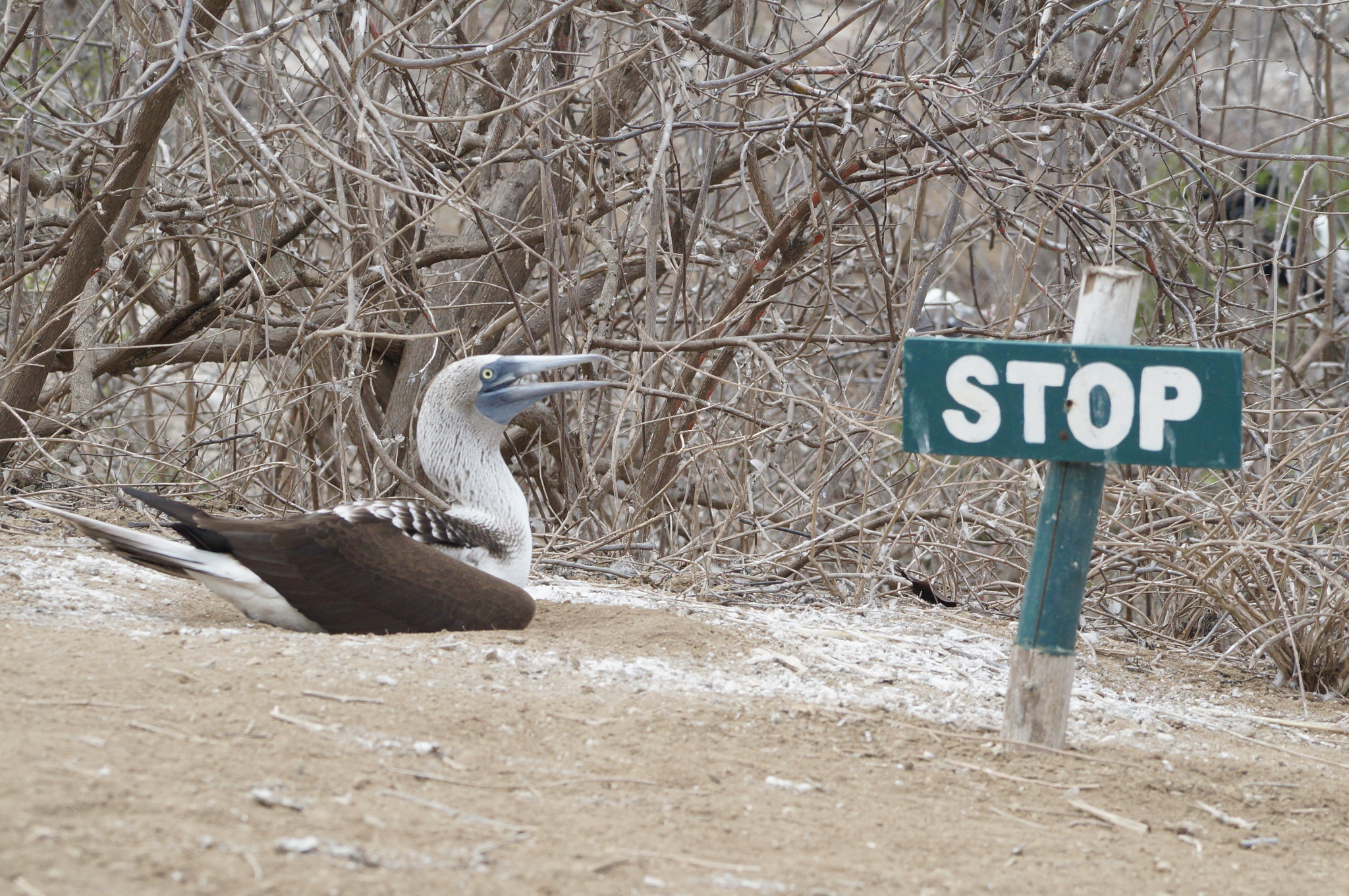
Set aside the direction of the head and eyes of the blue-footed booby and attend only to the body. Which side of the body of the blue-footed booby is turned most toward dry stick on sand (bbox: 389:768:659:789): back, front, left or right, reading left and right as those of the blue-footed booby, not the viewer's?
right

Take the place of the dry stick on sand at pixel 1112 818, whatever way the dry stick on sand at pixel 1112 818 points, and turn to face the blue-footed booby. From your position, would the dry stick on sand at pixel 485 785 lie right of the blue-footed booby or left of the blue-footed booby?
left

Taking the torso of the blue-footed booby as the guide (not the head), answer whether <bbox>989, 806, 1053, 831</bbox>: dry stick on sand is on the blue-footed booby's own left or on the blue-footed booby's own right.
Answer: on the blue-footed booby's own right

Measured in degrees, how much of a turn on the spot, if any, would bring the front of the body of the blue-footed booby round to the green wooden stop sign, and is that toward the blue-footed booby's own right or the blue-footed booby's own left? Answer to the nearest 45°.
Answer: approximately 45° to the blue-footed booby's own right

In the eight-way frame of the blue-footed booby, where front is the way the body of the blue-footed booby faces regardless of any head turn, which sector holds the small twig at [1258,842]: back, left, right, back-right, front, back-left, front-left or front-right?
front-right

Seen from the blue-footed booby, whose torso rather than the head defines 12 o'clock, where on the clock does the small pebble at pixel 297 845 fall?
The small pebble is roughly at 3 o'clock from the blue-footed booby.

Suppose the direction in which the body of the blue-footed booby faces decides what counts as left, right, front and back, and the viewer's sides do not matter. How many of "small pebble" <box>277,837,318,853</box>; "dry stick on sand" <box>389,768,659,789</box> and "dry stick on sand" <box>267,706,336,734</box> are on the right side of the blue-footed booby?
3

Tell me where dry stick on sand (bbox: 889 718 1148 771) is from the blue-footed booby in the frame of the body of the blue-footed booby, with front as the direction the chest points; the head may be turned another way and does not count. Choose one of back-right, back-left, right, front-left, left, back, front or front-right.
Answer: front-right

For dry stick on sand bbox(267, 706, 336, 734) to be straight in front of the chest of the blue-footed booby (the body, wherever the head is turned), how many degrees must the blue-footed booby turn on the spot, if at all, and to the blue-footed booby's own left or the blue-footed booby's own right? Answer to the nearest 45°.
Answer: approximately 90° to the blue-footed booby's own right

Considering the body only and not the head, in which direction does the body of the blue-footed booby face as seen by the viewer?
to the viewer's right
